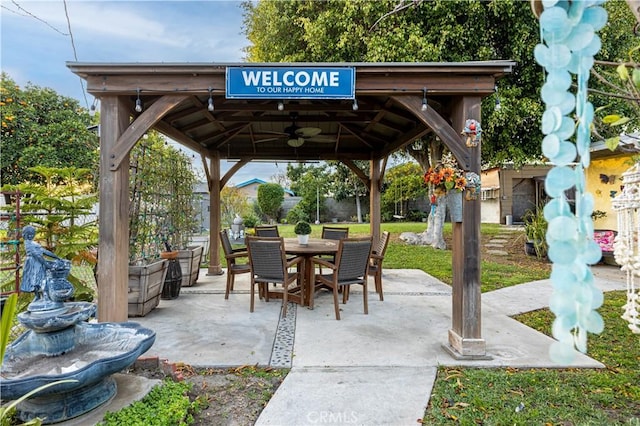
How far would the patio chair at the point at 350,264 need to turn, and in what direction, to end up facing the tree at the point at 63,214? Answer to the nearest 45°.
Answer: approximately 45° to its left

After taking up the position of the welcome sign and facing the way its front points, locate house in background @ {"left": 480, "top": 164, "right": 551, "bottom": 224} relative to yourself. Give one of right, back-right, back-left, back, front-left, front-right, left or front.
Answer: back-left

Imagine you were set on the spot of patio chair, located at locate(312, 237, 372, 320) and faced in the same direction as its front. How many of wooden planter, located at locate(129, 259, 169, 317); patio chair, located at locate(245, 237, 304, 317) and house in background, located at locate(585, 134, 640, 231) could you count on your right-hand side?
1

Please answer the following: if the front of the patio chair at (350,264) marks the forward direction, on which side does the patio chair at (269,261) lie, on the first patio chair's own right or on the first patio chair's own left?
on the first patio chair's own left

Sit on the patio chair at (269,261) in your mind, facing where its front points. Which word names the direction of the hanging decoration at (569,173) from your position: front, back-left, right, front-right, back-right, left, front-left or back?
back-right

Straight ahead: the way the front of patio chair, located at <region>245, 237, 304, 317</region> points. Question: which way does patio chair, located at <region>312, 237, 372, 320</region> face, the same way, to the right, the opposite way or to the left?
to the left

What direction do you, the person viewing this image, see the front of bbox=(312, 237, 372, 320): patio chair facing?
facing away from the viewer and to the left of the viewer

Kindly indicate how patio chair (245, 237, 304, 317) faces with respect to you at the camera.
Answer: facing away from the viewer and to the right of the viewer

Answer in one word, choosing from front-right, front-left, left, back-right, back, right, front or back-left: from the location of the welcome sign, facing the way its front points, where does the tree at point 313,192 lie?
back

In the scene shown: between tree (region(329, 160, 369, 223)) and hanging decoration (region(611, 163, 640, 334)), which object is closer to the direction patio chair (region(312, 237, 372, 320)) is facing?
the tree

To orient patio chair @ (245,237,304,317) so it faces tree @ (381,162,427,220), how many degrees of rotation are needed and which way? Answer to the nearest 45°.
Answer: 0° — it already faces it

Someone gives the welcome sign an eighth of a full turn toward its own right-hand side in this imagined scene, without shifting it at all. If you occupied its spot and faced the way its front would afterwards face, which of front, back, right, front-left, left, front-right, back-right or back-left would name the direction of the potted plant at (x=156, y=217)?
right

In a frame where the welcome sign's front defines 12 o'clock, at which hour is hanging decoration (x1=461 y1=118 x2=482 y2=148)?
The hanging decoration is roughly at 9 o'clock from the welcome sign.

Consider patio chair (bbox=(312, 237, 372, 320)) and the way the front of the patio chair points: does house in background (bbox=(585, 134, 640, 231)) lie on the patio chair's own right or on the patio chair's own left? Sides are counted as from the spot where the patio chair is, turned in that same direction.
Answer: on the patio chair's own right

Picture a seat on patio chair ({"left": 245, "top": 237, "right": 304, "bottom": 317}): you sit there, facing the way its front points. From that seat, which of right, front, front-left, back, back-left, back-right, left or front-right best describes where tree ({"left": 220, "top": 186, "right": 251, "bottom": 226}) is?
front-left

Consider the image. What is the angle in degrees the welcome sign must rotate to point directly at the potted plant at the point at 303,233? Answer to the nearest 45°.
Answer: approximately 180°
